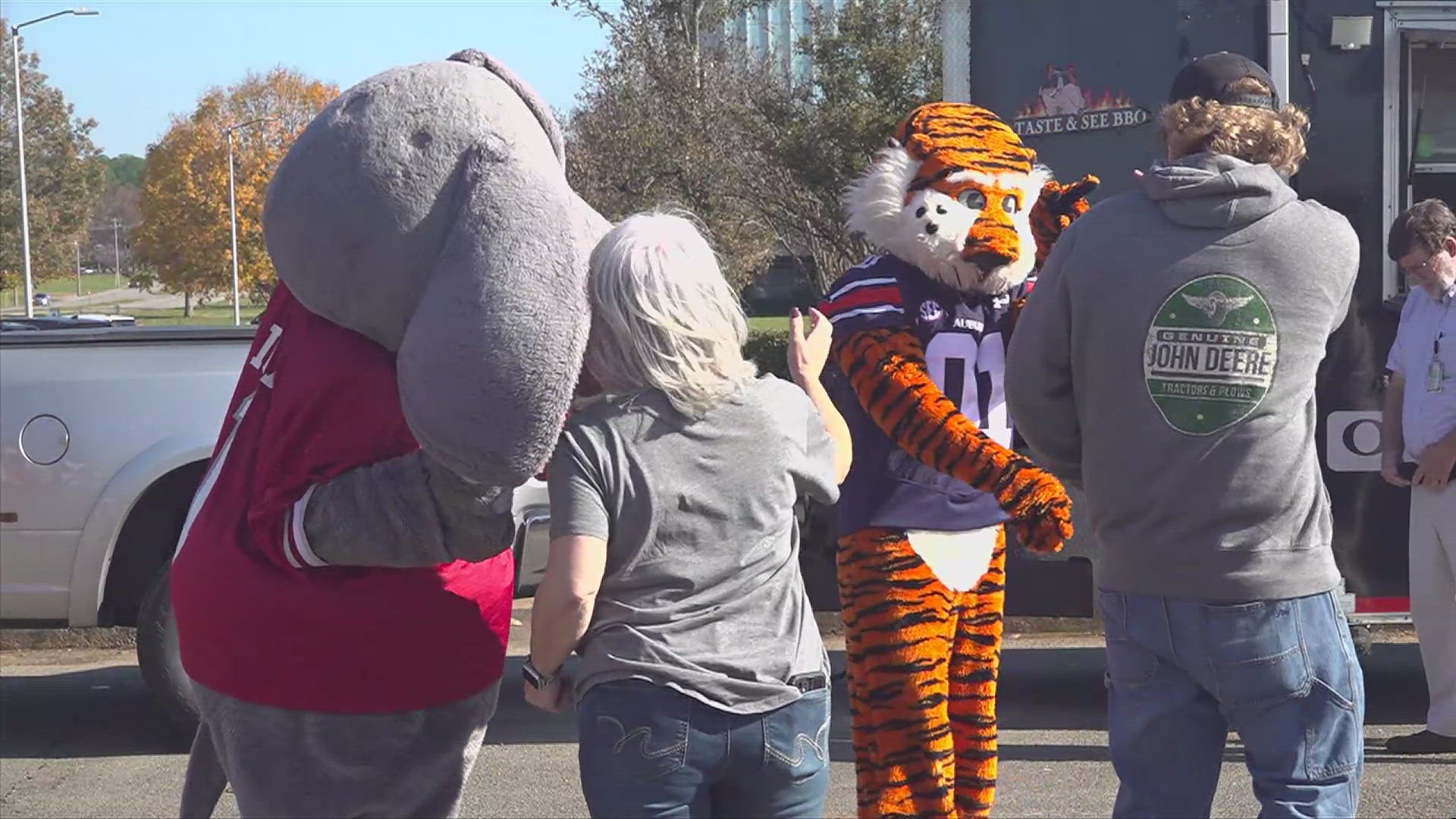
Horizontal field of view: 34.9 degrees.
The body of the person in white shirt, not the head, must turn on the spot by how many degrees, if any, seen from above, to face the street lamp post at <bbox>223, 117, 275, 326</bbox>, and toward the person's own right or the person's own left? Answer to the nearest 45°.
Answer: approximately 90° to the person's own right

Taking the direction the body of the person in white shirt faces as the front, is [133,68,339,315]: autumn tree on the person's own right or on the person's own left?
on the person's own right

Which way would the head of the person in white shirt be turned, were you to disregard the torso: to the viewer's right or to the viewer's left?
to the viewer's left

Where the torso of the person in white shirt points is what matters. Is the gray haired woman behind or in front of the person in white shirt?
in front

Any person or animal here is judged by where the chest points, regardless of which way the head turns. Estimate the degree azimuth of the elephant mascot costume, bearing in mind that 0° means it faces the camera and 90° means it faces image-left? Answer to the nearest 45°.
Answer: approximately 270°

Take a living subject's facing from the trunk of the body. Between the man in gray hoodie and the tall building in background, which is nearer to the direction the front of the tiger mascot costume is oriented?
the man in gray hoodie

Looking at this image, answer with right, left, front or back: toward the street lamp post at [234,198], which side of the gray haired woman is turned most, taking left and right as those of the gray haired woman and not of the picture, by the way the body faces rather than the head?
front

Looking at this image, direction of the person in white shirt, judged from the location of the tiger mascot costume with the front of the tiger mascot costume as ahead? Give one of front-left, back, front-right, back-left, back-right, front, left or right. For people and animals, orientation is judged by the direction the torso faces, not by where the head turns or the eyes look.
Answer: left

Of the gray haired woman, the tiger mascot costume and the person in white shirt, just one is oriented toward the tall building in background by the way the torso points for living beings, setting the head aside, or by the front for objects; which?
the gray haired woman

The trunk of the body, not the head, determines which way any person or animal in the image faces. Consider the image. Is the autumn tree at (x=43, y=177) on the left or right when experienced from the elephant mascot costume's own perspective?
on its left

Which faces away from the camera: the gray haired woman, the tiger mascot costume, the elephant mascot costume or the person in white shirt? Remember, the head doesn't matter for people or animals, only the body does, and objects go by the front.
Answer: the gray haired woman

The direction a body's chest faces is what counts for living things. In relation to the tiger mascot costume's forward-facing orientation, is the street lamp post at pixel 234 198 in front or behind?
behind

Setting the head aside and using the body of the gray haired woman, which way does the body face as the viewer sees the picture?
away from the camera

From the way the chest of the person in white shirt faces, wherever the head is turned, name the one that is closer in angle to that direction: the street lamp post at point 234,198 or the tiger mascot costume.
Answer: the tiger mascot costume
